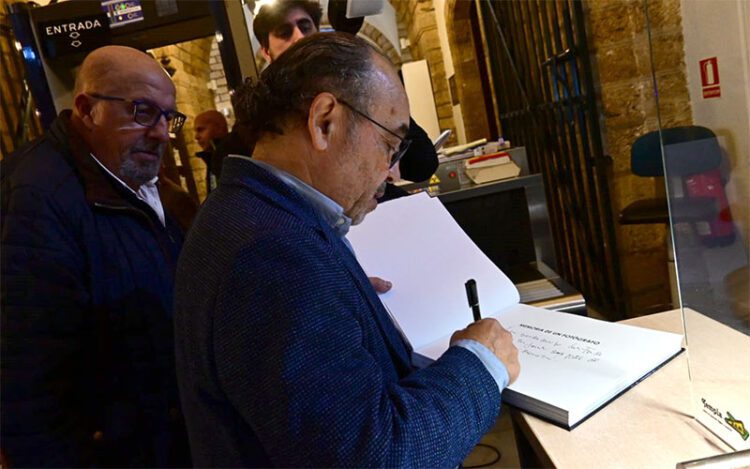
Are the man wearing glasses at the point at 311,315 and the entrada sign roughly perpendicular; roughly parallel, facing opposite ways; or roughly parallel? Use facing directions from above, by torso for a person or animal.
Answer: roughly perpendicular

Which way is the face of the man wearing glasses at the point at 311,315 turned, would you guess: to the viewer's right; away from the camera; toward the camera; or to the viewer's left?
to the viewer's right

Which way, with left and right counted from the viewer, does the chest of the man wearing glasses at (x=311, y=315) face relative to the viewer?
facing to the right of the viewer

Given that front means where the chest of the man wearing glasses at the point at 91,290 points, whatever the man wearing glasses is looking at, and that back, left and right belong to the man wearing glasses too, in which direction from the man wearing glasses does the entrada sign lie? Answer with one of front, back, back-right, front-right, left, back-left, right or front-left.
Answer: back-left

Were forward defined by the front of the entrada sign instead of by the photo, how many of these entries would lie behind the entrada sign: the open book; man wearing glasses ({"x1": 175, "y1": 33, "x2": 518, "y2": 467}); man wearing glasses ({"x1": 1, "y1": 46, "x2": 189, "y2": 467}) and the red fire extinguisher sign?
0

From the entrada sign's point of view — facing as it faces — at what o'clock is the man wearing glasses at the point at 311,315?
The man wearing glasses is roughly at 12 o'clock from the entrada sign.

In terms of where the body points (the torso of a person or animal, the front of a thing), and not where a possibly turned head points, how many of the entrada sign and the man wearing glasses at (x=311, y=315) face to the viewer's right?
1

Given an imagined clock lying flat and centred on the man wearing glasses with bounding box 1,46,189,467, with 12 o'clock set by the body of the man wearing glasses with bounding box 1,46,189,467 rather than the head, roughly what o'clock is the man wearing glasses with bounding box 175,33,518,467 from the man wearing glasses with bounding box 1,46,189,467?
the man wearing glasses with bounding box 175,33,518,467 is roughly at 1 o'clock from the man wearing glasses with bounding box 1,46,189,467.

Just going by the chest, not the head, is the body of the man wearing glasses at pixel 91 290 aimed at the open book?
yes

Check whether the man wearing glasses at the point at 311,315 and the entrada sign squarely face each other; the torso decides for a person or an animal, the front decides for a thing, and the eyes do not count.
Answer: no

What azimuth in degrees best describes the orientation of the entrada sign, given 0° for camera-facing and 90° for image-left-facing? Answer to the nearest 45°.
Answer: approximately 0°

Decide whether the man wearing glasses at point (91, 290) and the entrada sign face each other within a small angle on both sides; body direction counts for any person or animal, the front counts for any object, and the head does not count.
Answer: no

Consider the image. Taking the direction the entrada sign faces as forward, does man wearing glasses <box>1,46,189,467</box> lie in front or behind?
in front

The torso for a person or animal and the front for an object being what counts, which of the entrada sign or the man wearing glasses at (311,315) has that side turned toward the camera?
the entrada sign

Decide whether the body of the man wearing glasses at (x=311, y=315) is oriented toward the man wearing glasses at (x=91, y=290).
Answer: no

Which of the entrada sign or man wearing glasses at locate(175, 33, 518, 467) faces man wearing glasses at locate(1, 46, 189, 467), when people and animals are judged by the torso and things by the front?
the entrada sign

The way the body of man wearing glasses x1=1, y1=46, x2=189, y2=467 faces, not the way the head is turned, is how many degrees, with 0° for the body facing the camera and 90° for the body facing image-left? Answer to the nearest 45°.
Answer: approximately 315°
